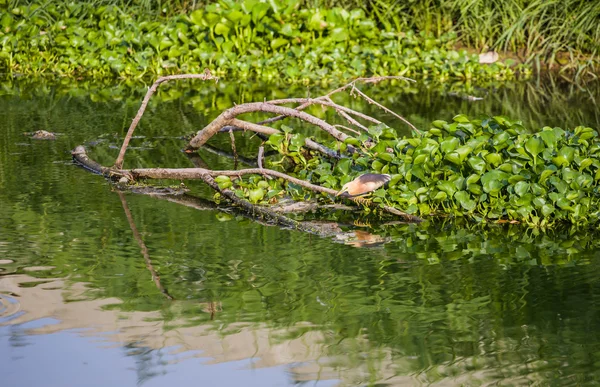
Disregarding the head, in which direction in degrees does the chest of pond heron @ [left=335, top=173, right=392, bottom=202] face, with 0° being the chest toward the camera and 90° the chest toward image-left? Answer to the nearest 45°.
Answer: approximately 90°
